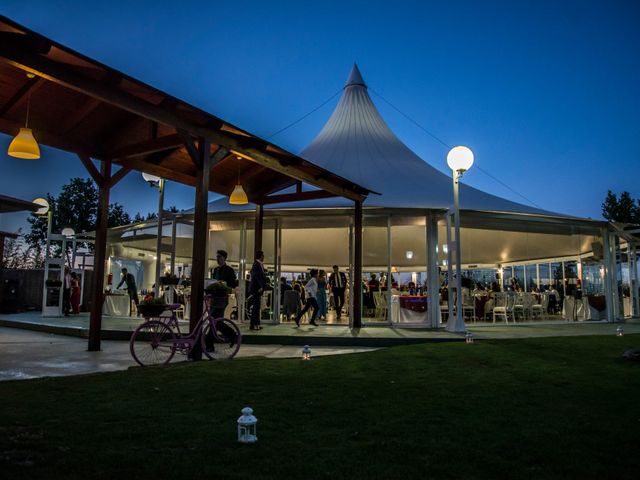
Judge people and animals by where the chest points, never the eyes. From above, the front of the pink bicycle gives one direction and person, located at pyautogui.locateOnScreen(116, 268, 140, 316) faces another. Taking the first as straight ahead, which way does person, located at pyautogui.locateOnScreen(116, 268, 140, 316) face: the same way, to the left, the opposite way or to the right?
the opposite way

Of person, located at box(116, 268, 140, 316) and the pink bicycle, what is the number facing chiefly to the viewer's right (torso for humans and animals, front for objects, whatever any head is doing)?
1
